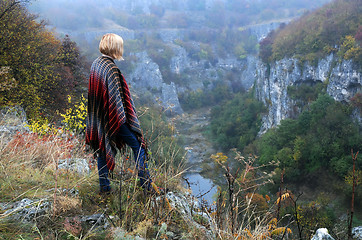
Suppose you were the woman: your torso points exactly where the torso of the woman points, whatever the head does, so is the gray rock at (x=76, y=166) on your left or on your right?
on your left

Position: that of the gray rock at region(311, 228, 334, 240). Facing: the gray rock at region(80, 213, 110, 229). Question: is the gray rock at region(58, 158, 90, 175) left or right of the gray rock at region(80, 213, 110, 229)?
right

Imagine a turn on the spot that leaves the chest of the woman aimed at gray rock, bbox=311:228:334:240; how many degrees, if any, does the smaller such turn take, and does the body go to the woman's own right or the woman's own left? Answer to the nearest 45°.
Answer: approximately 90° to the woman's own right

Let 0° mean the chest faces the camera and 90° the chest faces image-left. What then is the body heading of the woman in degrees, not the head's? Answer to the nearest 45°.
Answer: approximately 225°

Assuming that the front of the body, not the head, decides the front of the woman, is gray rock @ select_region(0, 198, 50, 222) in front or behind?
behind

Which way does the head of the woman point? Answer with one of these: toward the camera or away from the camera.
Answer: away from the camera

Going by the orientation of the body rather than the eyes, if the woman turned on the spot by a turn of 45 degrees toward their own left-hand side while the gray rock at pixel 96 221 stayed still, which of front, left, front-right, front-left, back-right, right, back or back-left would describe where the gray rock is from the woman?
back

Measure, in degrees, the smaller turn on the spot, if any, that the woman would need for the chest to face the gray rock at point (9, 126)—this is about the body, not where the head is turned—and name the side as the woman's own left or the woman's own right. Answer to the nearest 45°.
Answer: approximately 90° to the woman's own left
